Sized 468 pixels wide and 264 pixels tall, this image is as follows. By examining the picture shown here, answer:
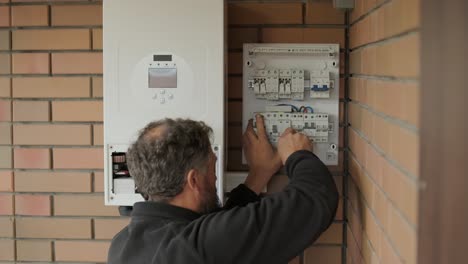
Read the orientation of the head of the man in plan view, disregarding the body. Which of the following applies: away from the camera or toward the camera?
away from the camera

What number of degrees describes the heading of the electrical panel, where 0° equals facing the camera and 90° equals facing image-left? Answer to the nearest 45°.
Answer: approximately 0°

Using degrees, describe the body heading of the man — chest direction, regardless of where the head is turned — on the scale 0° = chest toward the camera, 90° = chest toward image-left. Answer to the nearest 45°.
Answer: approximately 225°

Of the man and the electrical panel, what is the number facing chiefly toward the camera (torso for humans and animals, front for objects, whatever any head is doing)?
1
